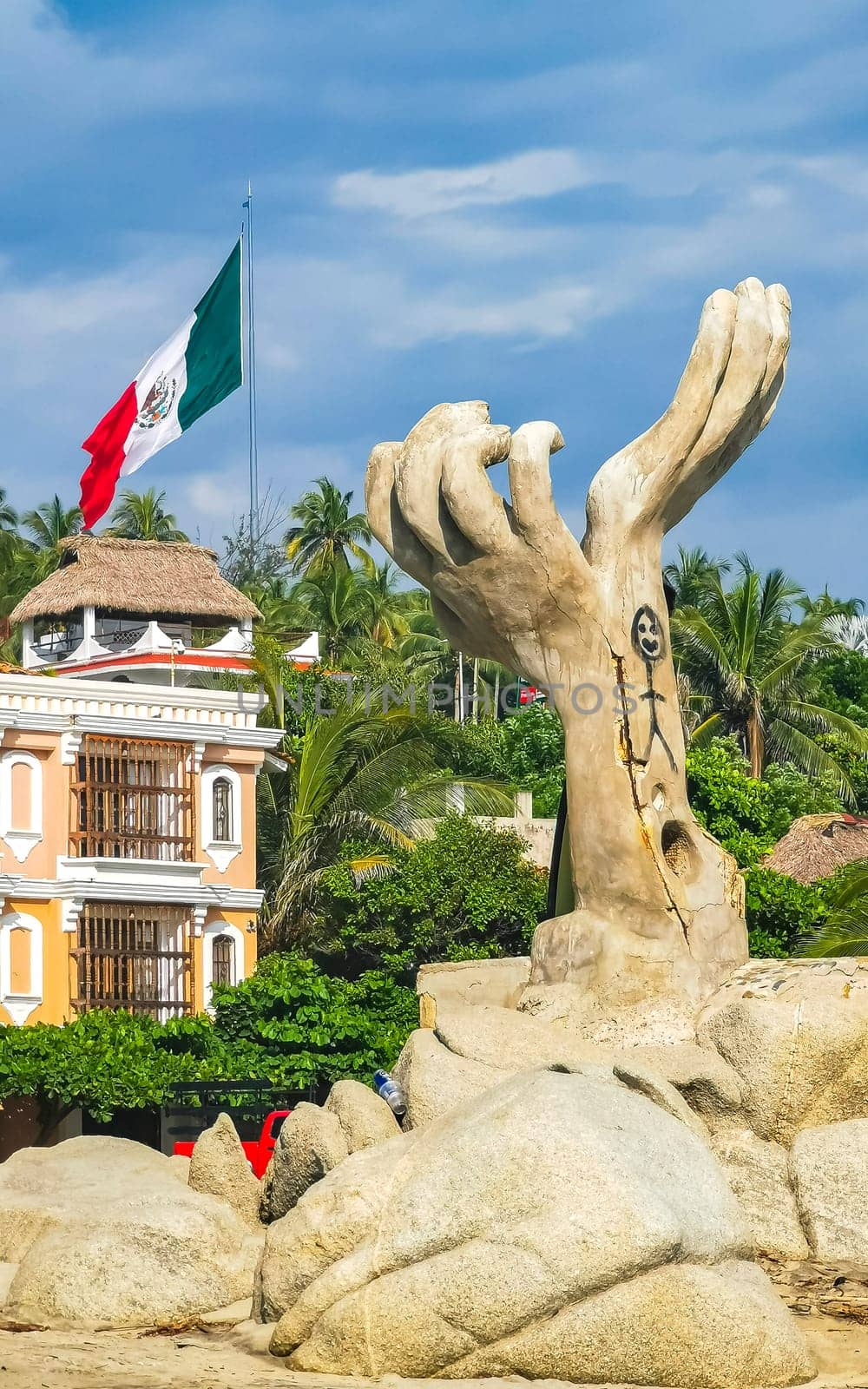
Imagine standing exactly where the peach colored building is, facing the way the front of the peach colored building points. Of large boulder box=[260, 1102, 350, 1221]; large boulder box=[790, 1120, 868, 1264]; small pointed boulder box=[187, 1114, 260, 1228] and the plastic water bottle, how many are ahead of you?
4

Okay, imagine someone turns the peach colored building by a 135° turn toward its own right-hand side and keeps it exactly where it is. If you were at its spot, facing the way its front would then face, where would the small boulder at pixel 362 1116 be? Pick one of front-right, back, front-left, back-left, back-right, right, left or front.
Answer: back-left

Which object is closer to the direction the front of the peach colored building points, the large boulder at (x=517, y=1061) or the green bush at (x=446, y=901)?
the large boulder

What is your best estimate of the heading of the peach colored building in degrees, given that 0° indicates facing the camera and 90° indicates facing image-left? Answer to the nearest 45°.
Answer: approximately 0°

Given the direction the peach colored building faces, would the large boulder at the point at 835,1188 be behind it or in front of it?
in front

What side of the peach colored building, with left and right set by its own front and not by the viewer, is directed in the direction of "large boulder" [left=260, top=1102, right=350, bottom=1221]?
front

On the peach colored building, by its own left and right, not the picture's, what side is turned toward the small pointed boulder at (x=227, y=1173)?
front

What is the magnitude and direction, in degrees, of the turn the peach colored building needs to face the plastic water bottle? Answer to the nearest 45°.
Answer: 0° — it already faces it

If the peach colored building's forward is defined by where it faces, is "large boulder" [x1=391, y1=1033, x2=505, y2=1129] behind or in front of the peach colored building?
in front

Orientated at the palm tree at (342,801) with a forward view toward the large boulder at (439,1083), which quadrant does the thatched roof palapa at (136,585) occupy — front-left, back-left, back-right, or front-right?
back-right

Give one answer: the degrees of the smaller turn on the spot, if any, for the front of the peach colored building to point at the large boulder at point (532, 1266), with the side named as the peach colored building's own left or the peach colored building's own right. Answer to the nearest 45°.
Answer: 0° — it already faces it

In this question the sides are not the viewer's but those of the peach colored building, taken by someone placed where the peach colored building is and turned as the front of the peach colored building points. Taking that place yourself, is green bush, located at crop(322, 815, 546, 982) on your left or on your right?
on your left
